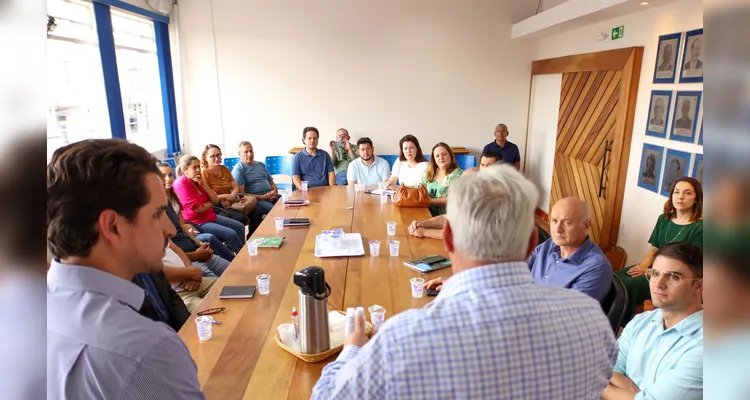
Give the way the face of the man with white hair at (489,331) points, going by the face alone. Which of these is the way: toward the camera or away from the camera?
away from the camera

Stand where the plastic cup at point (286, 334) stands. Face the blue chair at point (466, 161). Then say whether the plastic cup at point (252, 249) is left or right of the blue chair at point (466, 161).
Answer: left

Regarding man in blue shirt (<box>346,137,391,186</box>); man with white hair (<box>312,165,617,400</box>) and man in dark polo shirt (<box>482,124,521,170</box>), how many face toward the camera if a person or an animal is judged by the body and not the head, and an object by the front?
2

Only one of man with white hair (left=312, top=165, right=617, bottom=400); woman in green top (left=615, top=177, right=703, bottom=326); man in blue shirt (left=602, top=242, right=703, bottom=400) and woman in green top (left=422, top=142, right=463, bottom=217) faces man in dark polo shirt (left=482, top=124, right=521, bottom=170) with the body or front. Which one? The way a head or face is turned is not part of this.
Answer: the man with white hair

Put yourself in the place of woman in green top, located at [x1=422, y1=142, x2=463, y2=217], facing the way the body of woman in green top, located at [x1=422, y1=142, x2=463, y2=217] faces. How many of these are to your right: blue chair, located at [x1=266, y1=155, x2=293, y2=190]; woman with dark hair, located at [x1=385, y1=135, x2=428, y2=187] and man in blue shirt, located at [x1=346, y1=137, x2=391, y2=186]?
3

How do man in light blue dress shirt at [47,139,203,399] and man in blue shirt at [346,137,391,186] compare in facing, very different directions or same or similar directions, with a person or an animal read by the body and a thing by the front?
very different directions

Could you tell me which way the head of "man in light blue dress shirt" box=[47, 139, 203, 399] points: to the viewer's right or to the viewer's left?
to the viewer's right

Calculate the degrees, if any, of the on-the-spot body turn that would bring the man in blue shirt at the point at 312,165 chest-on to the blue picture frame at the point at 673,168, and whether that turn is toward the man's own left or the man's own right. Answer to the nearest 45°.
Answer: approximately 45° to the man's own left

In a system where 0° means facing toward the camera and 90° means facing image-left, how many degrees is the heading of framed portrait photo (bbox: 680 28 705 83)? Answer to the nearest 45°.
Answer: approximately 45°

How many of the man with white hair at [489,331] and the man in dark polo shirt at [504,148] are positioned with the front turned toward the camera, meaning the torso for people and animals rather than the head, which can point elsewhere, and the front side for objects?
1

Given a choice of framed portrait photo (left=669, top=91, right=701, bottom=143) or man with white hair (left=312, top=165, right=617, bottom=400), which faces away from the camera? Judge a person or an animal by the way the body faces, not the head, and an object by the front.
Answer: the man with white hair

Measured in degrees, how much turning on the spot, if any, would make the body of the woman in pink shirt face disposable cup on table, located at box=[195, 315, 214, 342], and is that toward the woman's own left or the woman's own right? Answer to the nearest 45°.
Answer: approximately 45° to the woman's own right
